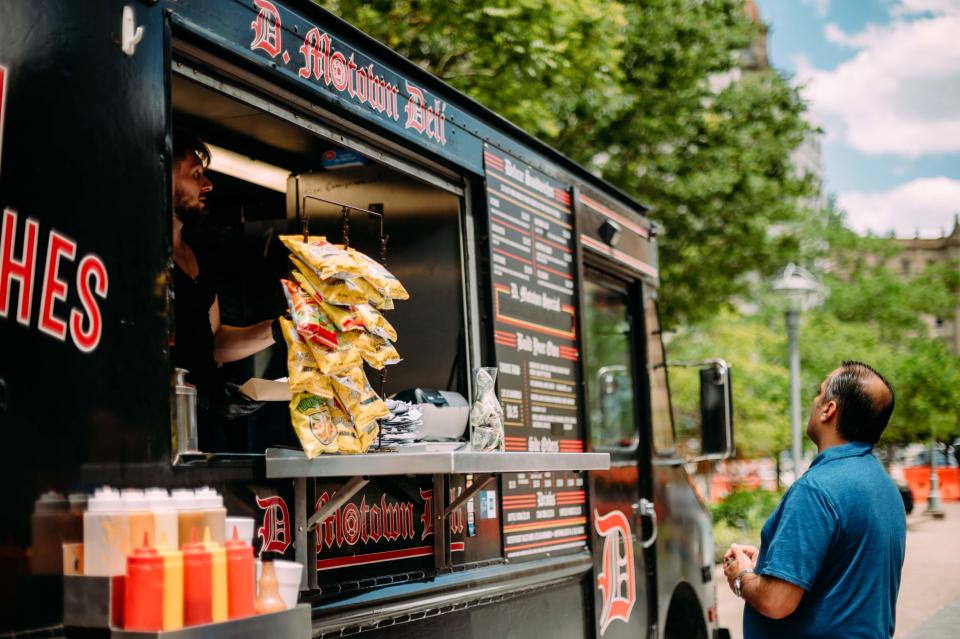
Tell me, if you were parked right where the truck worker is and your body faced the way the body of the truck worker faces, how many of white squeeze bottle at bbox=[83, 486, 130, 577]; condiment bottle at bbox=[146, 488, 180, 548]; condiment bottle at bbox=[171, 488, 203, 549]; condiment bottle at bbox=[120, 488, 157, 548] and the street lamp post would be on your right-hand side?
4

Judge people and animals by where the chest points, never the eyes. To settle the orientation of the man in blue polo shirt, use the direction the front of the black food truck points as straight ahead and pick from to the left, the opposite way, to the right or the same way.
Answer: to the left

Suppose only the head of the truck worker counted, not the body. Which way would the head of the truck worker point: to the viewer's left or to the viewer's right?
to the viewer's right

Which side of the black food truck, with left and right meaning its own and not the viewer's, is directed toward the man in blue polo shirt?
right

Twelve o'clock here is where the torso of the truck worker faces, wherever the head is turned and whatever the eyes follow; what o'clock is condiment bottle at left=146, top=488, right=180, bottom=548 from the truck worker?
The condiment bottle is roughly at 3 o'clock from the truck worker.

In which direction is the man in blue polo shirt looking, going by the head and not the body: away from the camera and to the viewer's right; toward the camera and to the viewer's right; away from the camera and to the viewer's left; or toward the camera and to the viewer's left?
away from the camera and to the viewer's left

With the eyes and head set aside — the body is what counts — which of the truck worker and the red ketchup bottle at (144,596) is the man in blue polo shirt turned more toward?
the truck worker

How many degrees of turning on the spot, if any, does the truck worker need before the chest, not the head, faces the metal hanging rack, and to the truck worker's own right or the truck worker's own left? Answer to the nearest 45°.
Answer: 0° — they already face it

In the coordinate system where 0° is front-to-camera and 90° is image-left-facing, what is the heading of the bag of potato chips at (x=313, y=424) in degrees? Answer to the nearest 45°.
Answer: approximately 0°

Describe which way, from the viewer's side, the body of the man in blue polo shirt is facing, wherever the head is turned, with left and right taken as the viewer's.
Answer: facing away from the viewer and to the left of the viewer

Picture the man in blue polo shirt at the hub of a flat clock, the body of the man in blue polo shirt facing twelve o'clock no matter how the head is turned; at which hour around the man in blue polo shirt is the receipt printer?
The receipt printer is roughly at 11 o'clock from the man in blue polo shirt.

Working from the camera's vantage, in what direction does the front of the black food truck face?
facing away from the viewer and to the right of the viewer

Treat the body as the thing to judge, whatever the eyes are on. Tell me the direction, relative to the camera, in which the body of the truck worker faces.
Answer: to the viewer's right

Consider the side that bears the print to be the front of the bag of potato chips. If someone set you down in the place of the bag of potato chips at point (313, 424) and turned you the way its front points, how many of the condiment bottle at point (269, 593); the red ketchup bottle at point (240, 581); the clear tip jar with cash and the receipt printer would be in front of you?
2
